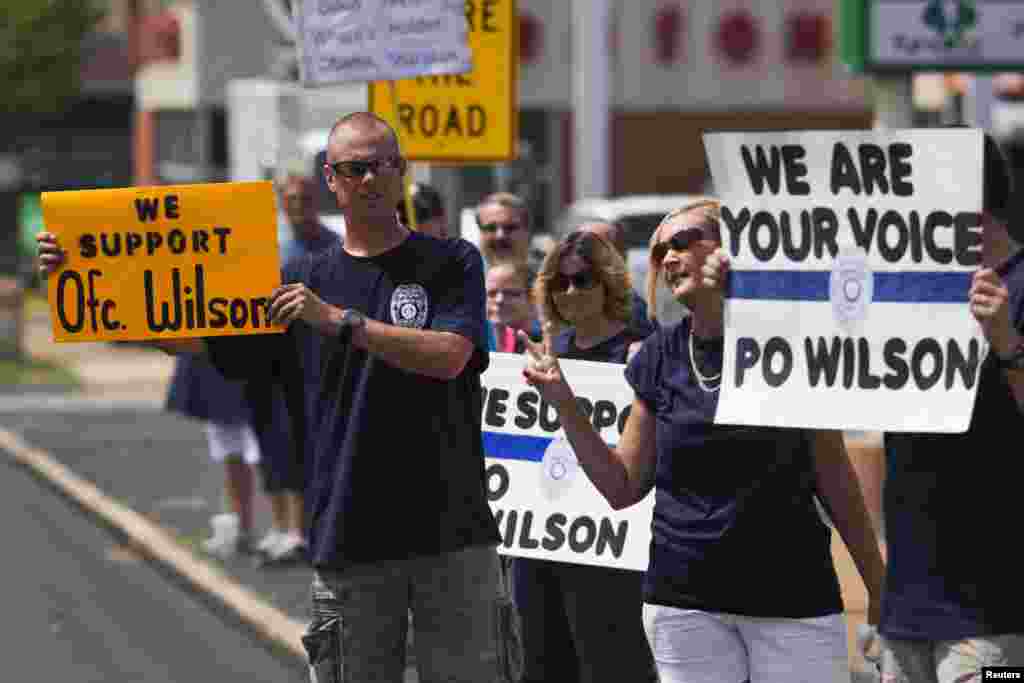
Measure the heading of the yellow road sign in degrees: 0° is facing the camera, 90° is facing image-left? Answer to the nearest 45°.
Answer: approximately 0°

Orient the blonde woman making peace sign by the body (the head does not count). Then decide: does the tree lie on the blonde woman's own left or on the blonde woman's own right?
on the blonde woman's own right

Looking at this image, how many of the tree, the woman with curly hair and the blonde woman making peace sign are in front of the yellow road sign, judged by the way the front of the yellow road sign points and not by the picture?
2

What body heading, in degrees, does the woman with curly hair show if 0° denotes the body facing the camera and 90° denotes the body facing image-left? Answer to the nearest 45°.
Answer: approximately 45°

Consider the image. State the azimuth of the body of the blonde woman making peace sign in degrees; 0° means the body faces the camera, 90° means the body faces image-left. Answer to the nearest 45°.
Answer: approximately 45°

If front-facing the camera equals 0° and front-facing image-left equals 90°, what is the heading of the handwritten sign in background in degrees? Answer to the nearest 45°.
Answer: approximately 0°

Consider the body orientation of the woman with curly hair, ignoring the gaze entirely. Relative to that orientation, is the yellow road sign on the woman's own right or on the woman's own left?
on the woman's own right

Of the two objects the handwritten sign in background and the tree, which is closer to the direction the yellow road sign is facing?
the handwritten sign in background

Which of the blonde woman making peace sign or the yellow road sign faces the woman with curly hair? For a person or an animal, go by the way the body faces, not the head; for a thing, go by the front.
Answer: the yellow road sign
